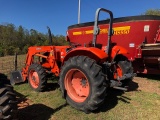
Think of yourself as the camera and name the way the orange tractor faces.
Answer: facing away from the viewer and to the left of the viewer

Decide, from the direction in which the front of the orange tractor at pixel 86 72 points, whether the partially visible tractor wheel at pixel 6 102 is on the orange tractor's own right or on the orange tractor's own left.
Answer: on the orange tractor's own left
